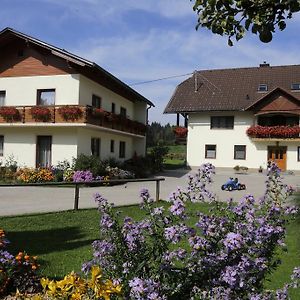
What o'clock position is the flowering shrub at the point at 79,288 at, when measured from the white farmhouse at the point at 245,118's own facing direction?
The flowering shrub is roughly at 12 o'clock from the white farmhouse.

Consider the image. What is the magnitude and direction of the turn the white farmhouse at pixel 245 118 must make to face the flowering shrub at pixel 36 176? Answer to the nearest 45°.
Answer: approximately 45° to its right

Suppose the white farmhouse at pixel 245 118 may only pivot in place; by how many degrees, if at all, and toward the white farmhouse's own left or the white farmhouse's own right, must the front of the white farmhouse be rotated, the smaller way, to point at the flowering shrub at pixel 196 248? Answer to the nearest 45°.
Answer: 0° — it already faces it

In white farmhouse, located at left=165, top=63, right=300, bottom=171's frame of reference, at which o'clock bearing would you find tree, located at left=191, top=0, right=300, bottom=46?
The tree is roughly at 12 o'clock from the white farmhouse.

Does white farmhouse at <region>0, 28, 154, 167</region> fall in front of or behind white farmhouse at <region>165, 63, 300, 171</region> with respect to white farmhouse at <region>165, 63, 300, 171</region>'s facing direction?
in front

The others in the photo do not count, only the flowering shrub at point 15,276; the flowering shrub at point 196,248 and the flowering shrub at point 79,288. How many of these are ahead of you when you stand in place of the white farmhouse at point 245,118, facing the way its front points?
3

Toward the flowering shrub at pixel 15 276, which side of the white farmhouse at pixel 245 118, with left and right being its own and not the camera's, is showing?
front

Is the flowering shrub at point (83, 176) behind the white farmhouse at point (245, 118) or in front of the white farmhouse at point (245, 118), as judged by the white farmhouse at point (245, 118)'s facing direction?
in front

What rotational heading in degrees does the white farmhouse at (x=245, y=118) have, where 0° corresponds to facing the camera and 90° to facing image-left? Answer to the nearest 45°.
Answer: approximately 0°

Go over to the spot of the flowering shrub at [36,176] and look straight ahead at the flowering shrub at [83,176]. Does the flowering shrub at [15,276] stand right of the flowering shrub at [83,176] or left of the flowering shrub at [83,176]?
right

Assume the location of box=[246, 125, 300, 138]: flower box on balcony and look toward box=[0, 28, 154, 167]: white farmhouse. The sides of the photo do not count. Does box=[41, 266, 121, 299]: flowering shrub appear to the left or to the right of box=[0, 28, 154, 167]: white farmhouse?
left
